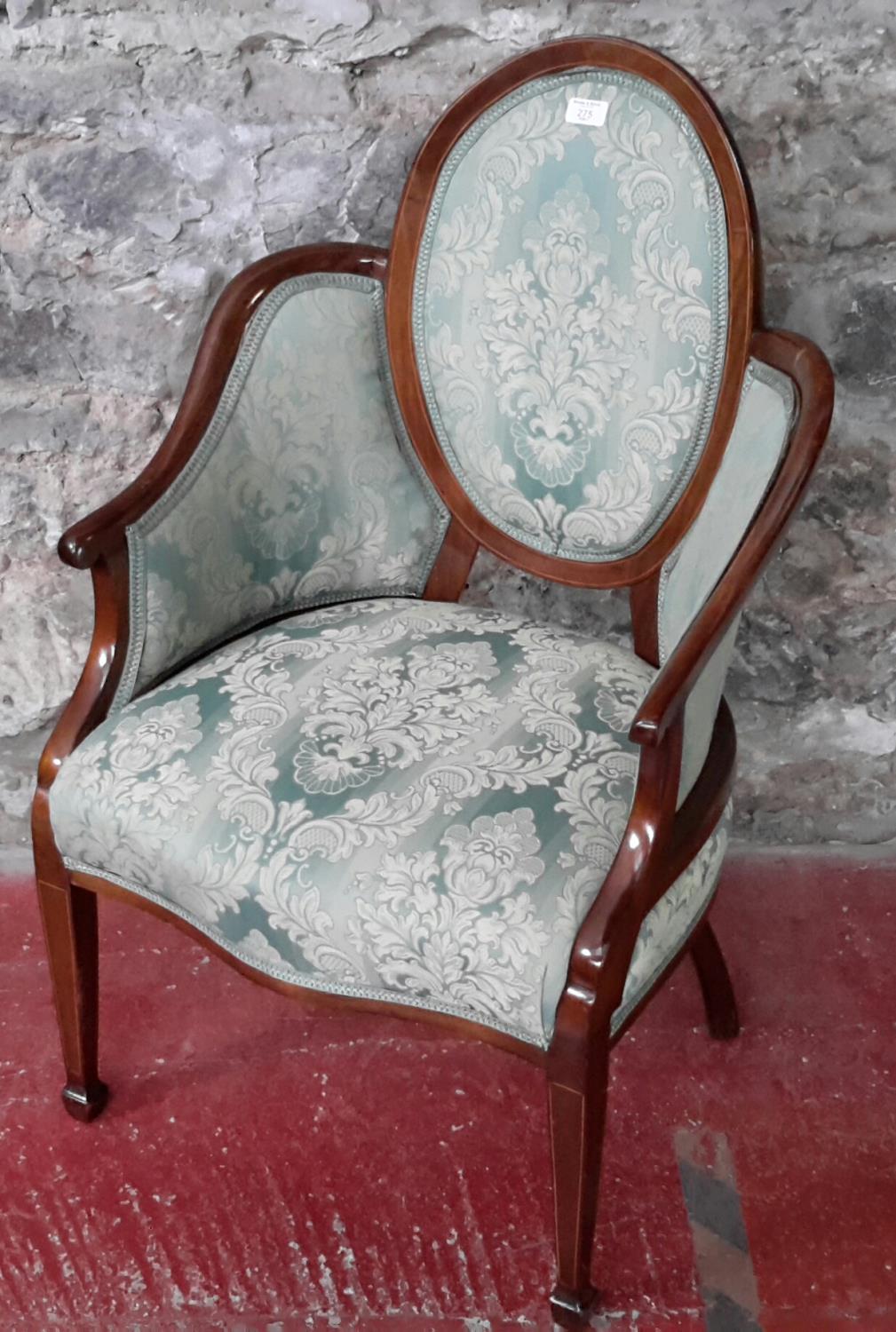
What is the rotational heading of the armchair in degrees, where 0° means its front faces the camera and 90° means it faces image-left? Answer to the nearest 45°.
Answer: approximately 45°
